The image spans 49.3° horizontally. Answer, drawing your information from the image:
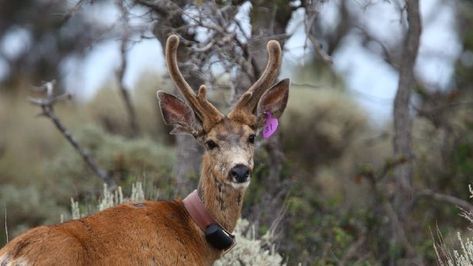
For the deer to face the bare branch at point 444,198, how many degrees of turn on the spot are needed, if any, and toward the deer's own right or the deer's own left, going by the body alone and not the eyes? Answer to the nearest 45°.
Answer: approximately 45° to the deer's own left

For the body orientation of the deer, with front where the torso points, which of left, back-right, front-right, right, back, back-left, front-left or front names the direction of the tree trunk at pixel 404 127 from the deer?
front-left

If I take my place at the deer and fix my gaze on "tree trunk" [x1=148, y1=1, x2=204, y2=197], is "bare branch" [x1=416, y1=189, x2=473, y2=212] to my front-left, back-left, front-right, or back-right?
front-right

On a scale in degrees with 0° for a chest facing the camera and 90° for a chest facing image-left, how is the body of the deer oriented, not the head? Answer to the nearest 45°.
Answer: approximately 270°
